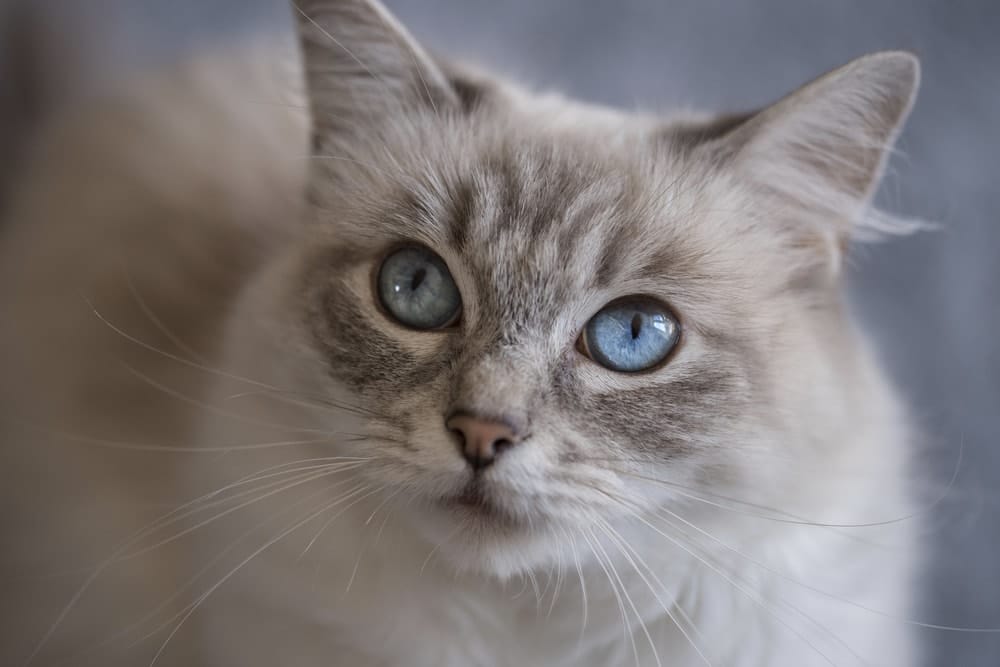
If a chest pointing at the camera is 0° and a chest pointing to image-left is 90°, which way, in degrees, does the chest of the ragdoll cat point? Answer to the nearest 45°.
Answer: approximately 0°
